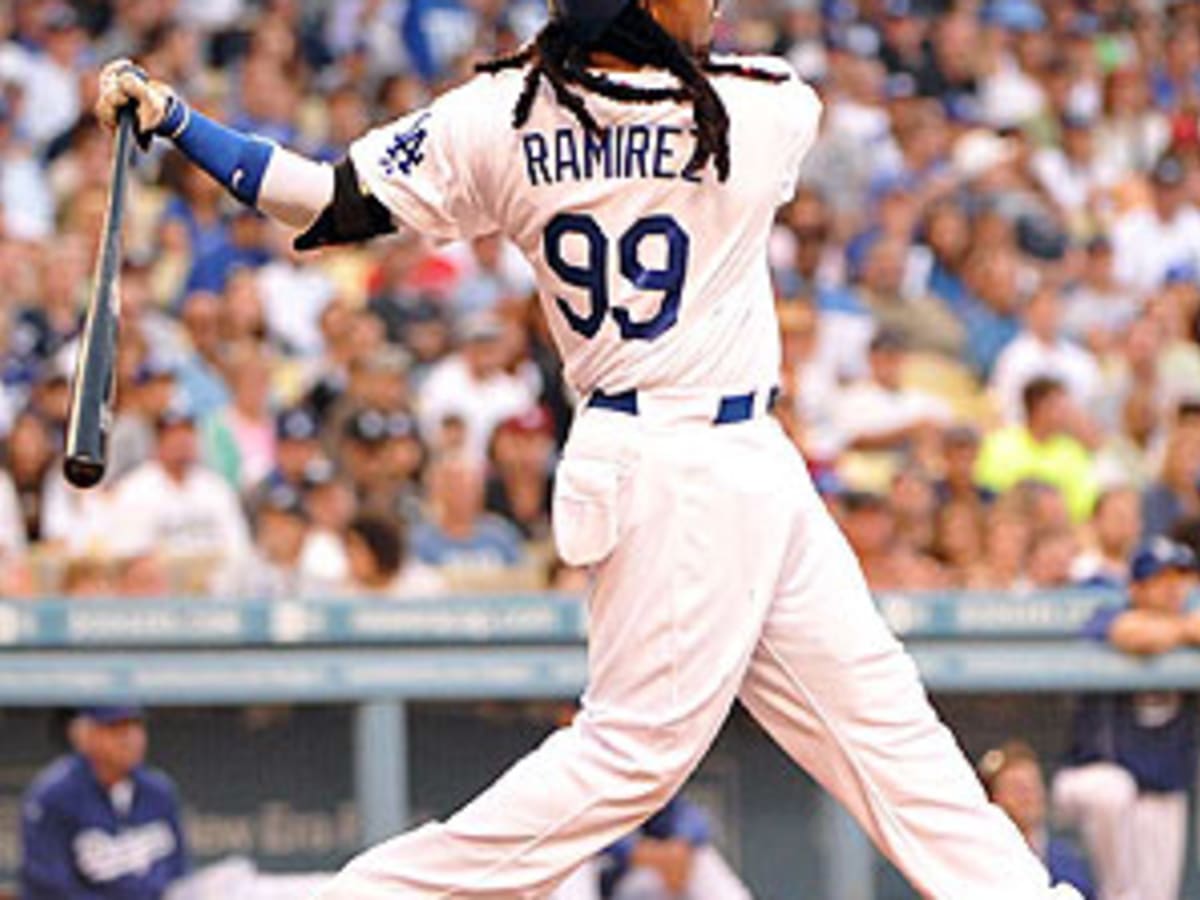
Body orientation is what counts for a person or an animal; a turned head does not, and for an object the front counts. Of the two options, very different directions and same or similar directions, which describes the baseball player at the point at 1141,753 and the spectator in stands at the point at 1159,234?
same or similar directions

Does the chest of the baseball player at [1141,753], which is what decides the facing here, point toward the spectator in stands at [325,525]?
no

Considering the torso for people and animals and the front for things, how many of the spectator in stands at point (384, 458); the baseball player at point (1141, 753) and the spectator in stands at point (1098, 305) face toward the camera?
3

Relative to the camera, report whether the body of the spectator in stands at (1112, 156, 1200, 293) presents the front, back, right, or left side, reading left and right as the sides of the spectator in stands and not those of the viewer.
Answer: front

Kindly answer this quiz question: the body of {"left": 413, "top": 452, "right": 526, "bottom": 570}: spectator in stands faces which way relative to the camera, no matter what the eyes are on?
toward the camera

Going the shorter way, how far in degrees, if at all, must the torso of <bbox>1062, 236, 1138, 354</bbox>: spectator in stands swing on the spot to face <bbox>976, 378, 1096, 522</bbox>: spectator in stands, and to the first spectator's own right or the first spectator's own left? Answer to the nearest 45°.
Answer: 0° — they already face them

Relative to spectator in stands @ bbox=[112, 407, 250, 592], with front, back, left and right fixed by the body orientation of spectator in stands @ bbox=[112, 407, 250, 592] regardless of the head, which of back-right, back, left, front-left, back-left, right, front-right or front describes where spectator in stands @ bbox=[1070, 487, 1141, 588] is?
left

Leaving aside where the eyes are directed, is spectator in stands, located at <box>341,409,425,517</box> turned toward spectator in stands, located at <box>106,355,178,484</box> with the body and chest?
no

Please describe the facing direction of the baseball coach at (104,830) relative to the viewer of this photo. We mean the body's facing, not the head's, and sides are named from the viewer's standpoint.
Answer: facing the viewer and to the right of the viewer

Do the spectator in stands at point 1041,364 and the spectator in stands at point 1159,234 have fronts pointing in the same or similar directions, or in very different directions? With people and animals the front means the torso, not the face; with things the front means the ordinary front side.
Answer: same or similar directions

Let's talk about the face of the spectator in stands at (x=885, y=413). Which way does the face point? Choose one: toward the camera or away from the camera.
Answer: toward the camera

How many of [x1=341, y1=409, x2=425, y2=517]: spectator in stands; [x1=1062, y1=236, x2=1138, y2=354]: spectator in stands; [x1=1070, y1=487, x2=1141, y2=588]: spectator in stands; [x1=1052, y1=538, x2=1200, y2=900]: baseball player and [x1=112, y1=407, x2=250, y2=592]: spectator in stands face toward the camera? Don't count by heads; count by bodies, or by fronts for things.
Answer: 5

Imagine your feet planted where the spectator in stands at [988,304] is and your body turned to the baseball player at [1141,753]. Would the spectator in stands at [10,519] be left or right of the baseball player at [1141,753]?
right

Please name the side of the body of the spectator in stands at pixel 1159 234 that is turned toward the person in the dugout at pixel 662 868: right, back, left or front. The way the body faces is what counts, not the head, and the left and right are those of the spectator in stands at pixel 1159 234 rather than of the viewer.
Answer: front

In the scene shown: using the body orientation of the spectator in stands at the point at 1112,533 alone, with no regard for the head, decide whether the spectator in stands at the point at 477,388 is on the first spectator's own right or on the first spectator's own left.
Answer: on the first spectator's own right

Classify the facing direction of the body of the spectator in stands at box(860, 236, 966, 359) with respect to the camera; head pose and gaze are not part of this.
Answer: toward the camera

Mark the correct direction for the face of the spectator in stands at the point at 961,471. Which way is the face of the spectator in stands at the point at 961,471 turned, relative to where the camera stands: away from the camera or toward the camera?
toward the camera
